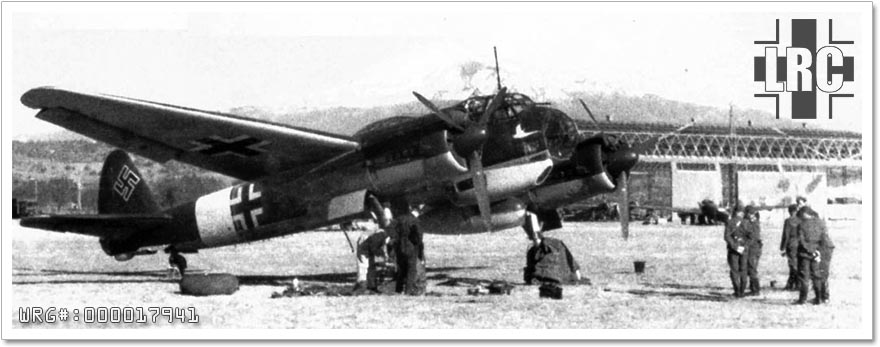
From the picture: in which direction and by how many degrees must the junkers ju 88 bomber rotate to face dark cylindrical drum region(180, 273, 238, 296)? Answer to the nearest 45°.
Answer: approximately 135° to its right

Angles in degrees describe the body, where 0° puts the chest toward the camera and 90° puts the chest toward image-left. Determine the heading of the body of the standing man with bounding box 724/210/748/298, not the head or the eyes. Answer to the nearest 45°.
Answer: approximately 315°

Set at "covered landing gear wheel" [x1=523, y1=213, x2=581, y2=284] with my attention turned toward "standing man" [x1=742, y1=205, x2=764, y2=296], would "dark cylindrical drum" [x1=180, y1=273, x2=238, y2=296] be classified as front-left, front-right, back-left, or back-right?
back-right

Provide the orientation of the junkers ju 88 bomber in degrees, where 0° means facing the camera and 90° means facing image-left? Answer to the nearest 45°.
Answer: approximately 315°
